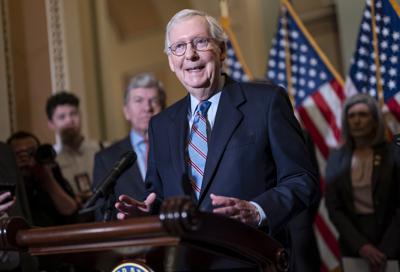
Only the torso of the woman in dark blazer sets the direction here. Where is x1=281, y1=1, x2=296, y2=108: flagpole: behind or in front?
behind

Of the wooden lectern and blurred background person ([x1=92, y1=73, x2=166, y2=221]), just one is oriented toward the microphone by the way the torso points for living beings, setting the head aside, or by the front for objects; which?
the blurred background person

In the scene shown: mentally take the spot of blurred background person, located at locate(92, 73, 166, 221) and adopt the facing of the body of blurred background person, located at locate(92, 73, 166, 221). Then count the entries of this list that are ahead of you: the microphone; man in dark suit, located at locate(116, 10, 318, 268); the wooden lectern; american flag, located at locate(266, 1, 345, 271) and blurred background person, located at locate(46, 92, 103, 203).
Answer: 3

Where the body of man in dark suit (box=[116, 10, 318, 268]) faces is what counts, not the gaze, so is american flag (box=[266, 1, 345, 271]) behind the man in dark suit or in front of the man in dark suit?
behind

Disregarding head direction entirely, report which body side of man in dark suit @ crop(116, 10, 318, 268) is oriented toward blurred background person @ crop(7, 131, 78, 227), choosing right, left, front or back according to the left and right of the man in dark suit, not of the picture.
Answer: right

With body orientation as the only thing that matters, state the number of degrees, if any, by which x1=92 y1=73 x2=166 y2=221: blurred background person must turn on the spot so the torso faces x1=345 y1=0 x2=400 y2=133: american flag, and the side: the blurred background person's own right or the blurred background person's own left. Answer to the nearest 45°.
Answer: approximately 90° to the blurred background person's own left

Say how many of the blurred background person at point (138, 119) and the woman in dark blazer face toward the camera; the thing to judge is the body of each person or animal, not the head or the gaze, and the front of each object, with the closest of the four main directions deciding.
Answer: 2

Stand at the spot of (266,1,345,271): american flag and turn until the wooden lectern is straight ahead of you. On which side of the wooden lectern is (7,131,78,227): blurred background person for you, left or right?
right

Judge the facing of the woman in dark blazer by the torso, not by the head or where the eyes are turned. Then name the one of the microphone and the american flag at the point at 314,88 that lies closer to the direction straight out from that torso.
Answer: the microphone

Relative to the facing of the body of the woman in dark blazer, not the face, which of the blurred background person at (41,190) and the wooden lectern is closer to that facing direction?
the wooden lectern

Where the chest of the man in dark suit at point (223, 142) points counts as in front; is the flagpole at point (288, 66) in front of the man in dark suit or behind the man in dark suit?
behind

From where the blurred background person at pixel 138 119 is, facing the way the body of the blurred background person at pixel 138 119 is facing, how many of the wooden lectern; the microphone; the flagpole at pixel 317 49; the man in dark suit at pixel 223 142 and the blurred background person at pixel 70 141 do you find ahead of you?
3
